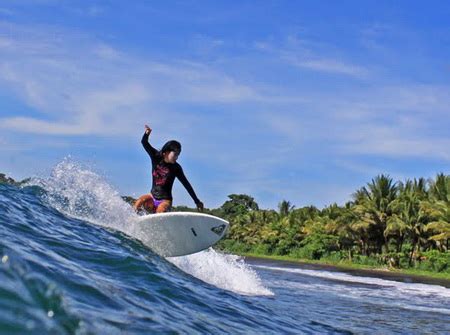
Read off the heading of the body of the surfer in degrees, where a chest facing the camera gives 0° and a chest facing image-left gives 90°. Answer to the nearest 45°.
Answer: approximately 0°

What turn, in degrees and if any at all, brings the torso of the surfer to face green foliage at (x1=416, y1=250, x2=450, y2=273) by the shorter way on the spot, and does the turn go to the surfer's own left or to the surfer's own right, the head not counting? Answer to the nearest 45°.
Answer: approximately 135° to the surfer's own left
